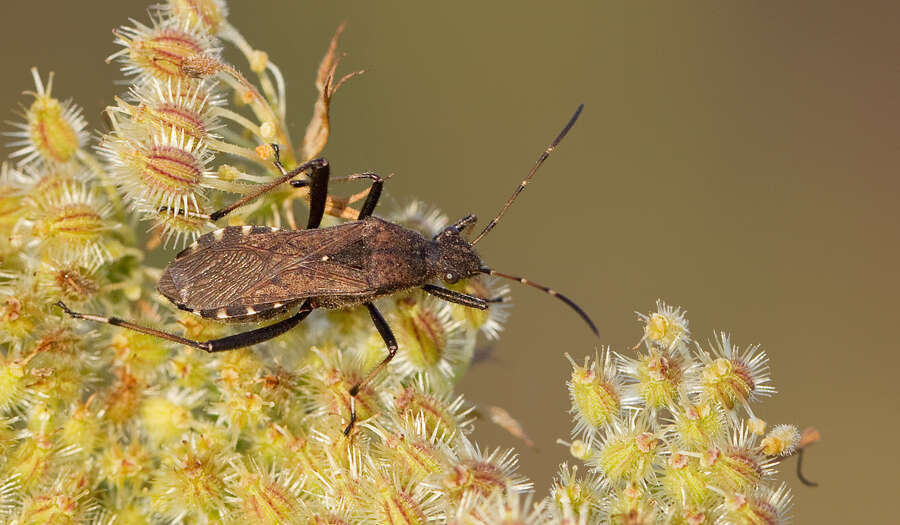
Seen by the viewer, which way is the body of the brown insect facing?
to the viewer's right

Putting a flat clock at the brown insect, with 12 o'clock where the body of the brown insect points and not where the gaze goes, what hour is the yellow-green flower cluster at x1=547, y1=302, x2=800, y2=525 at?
The yellow-green flower cluster is roughly at 1 o'clock from the brown insect.
